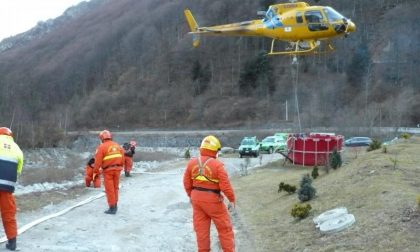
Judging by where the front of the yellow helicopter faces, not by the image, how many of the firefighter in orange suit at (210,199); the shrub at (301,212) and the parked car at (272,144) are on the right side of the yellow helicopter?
2

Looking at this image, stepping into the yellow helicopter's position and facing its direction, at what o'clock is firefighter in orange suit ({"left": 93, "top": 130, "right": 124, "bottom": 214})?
The firefighter in orange suit is roughly at 4 o'clock from the yellow helicopter.

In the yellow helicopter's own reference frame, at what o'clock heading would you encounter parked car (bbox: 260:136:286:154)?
The parked car is roughly at 9 o'clock from the yellow helicopter.

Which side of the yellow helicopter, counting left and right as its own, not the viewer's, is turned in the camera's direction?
right

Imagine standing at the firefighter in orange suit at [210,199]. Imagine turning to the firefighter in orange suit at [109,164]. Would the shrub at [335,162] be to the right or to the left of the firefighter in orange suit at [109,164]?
right

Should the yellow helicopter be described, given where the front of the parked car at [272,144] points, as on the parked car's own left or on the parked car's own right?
on the parked car's own left

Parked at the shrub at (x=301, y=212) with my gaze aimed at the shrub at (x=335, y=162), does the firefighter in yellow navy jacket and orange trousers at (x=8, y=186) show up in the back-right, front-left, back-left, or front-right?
back-left
